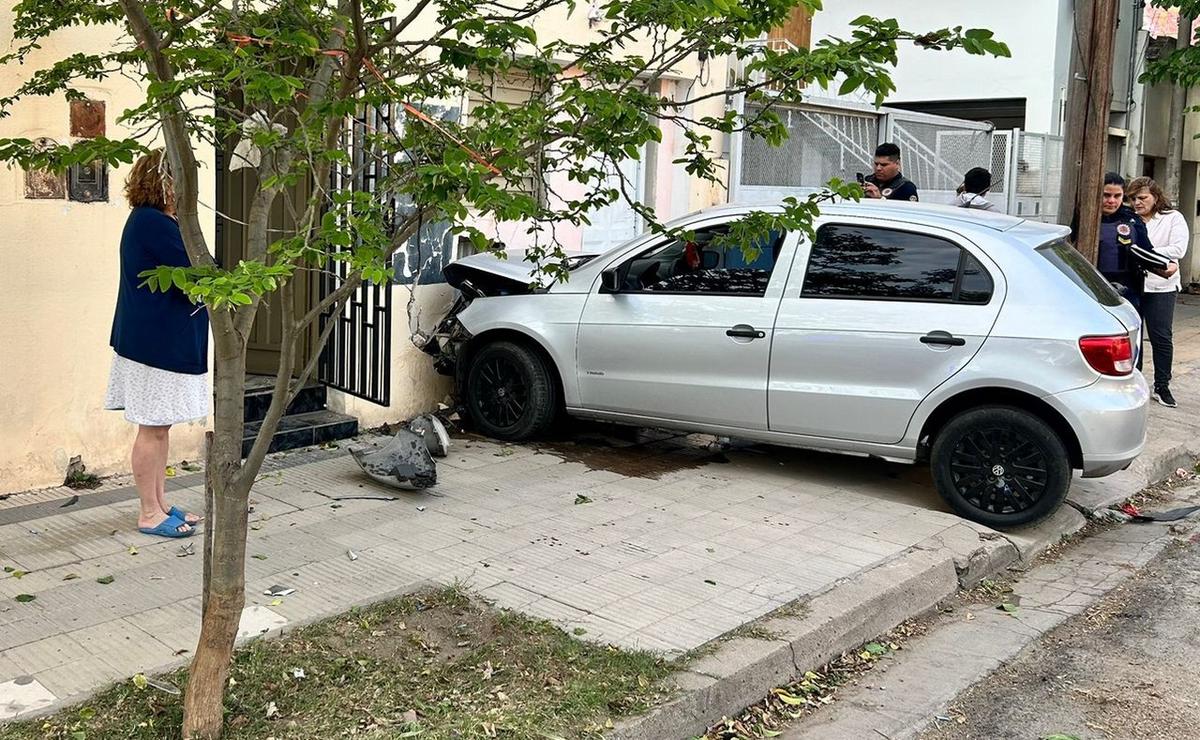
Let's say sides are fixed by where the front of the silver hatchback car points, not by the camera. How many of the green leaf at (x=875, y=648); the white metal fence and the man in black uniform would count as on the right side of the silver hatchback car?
2

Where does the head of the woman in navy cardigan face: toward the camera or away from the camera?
away from the camera

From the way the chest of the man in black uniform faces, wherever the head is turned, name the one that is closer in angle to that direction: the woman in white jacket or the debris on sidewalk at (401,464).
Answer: the debris on sidewalk

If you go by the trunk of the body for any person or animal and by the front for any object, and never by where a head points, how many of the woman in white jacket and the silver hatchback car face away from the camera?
0

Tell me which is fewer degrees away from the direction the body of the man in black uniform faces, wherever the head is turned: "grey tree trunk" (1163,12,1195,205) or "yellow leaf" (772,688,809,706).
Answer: the yellow leaf

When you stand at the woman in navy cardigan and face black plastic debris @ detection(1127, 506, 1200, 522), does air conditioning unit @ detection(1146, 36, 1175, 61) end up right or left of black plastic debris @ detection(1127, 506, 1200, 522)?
left

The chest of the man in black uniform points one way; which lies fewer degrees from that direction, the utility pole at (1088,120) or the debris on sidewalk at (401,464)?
the debris on sidewalk

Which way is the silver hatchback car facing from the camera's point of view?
to the viewer's left

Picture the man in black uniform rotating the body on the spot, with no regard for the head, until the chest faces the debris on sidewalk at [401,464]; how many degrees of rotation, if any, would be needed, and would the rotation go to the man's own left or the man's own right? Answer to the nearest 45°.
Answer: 0° — they already face it

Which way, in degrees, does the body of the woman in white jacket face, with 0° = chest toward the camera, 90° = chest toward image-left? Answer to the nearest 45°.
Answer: approximately 45°

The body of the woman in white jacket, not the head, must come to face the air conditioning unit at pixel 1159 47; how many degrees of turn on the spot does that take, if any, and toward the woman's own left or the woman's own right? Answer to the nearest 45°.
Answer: approximately 135° to the woman's own right
